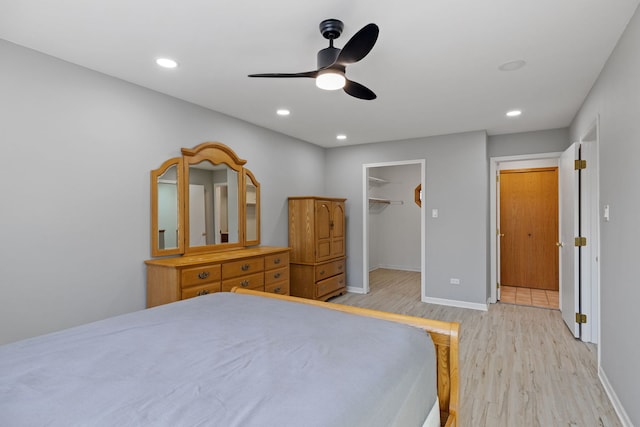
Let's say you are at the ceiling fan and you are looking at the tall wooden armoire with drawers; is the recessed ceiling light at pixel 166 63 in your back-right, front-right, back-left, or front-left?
front-left

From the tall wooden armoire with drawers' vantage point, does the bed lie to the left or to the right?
on its right

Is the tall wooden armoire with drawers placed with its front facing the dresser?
no

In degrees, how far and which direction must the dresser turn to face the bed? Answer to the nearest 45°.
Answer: approximately 45° to its right

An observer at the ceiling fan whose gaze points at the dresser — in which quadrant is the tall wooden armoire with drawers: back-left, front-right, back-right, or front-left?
front-right

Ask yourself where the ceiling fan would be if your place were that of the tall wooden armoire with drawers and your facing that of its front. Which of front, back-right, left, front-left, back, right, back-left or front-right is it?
front-right

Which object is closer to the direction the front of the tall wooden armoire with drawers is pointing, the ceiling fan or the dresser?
the ceiling fan

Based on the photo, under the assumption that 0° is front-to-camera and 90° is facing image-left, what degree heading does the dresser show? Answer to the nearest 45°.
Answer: approximately 315°

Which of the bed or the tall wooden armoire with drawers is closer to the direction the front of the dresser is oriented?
the bed

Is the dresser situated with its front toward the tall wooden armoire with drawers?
no

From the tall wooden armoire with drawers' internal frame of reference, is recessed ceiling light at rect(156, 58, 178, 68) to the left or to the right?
on its right

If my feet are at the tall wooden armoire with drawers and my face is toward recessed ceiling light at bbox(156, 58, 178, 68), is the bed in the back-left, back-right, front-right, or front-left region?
front-left

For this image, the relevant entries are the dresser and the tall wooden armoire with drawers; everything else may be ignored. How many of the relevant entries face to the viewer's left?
0

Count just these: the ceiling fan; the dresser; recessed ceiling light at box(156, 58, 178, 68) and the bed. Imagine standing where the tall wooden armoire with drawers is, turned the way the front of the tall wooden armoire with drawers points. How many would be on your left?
0
